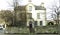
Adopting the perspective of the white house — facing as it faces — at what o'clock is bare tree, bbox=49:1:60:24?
The bare tree is roughly at 9 o'clock from the white house.

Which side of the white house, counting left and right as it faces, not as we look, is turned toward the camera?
front
